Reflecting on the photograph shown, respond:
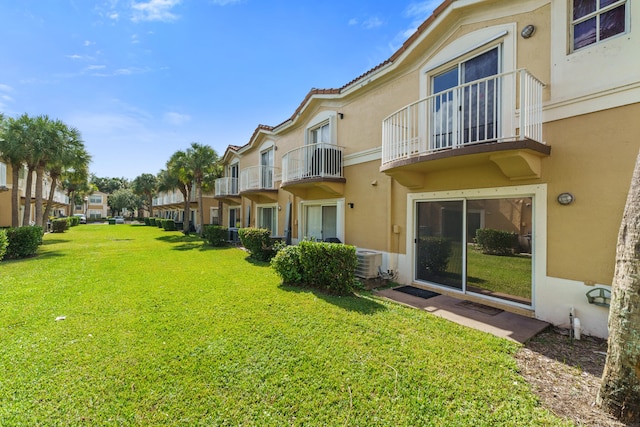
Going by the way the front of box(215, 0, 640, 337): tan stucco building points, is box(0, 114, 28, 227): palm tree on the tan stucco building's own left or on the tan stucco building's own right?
on the tan stucco building's own right

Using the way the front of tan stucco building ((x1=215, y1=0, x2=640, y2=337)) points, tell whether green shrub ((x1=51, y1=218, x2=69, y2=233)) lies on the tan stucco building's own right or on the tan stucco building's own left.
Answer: on the tan stucco building's own right

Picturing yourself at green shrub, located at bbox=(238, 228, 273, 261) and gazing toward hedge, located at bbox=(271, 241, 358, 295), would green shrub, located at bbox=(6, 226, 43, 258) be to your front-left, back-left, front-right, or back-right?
back-right

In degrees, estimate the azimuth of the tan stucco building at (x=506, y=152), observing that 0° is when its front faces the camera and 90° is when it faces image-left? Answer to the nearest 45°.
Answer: approximately 45°

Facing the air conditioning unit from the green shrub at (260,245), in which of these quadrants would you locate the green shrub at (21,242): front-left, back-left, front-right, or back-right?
back-right

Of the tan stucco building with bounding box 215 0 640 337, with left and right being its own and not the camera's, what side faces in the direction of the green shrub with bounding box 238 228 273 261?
right

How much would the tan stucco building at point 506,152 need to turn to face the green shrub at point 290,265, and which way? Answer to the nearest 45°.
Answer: approximately 45° to its right

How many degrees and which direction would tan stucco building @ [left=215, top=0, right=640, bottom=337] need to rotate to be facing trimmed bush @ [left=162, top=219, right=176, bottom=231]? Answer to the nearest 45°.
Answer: approximately 90° to its right

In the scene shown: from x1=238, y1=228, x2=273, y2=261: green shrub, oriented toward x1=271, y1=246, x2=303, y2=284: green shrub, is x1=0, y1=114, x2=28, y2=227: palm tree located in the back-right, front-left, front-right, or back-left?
back-right

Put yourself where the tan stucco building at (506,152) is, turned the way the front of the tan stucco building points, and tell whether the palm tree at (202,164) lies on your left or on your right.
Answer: on your right
